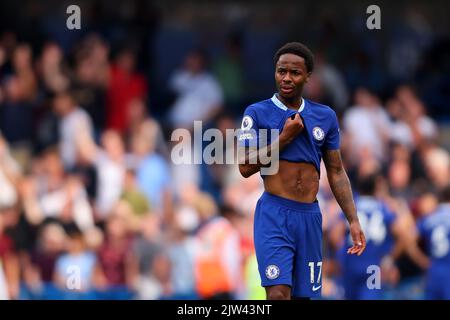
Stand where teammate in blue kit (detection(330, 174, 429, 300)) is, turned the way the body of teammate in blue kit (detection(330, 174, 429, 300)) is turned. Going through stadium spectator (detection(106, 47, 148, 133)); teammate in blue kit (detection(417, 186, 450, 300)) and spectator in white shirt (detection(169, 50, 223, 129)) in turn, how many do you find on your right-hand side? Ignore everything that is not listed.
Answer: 1

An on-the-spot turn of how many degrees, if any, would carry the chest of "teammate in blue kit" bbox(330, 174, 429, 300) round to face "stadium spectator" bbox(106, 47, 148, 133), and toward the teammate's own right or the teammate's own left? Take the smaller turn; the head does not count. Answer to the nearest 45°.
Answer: approximately 45° to the teammate's own left

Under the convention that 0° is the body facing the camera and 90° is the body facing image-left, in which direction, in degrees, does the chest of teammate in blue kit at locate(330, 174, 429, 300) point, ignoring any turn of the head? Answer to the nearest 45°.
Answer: approximately 180°

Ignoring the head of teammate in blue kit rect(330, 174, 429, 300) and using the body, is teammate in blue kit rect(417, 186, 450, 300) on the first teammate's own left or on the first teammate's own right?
on the first teammate's own right
